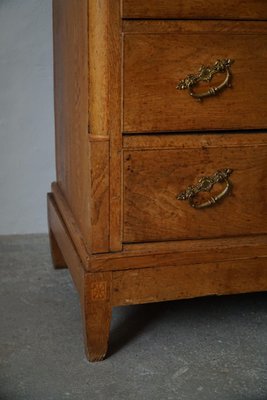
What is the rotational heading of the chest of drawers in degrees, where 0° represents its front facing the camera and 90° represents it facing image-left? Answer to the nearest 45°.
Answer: approximately 0°
